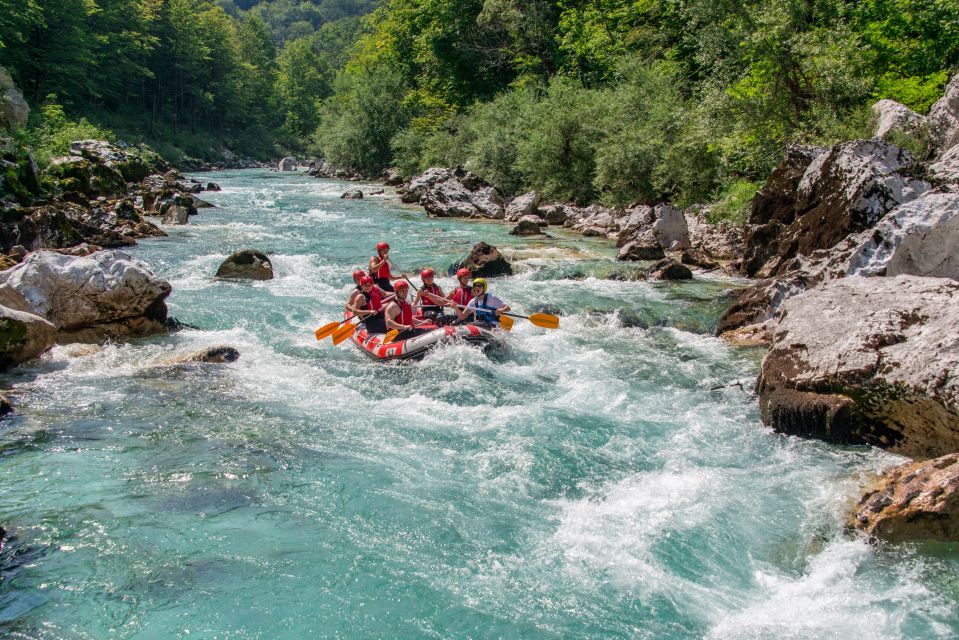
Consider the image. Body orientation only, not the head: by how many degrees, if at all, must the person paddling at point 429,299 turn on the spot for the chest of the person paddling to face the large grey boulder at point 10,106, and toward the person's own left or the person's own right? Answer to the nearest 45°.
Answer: approximately 135° to the person's own right

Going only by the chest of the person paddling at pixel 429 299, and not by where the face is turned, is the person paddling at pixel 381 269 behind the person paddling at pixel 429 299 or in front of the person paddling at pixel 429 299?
behind

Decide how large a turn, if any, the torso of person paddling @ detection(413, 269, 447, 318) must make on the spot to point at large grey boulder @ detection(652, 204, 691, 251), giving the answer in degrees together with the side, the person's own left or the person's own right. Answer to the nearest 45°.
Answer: approximately 135° to the person's own left

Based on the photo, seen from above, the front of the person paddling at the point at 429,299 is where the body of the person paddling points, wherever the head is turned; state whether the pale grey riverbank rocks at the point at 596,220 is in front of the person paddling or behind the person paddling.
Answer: behind

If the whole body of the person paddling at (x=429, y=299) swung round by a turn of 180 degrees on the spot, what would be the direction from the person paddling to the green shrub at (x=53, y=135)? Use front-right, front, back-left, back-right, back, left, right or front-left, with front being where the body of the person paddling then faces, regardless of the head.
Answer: front-left

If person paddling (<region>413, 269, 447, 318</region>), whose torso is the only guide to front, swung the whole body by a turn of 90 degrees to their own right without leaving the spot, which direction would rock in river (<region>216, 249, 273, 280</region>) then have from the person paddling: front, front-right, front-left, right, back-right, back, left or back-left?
front-right

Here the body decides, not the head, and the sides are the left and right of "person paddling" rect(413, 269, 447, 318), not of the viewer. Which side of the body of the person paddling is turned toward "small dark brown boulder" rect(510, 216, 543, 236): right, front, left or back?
back

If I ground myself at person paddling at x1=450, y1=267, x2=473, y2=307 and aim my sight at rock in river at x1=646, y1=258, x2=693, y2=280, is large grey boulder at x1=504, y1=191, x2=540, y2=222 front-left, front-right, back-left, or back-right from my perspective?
front-left

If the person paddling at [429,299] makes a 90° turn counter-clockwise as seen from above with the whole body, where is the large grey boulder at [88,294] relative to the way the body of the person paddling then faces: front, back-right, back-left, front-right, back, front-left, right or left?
back

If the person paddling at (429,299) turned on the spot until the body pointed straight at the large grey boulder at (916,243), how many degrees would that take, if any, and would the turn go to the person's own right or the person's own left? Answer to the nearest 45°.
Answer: approximately 90° to the person's own left

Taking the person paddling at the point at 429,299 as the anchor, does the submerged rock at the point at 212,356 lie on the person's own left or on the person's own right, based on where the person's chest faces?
on the person's own right

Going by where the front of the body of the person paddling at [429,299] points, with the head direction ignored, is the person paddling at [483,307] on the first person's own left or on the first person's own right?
on the first person's own left

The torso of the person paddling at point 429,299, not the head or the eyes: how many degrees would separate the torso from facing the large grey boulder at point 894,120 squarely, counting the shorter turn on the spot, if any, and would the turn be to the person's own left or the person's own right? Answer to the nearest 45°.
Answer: approximately 90° to the person's own left

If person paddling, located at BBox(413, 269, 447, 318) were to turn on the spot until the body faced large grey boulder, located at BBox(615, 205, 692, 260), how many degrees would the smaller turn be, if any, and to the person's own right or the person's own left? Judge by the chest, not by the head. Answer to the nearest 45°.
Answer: approximately 135° to the person's own left

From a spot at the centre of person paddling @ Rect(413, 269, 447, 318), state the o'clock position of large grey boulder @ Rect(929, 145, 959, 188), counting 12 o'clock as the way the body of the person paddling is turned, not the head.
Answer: The large grey boulder is roughly at 9 o'clock from the person paddling.

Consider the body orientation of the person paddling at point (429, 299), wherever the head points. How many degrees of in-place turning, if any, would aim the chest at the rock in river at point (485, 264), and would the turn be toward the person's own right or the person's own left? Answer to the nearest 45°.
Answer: approximately 180°

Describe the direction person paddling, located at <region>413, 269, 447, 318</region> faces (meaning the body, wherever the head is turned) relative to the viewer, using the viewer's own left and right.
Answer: facing the viewer
